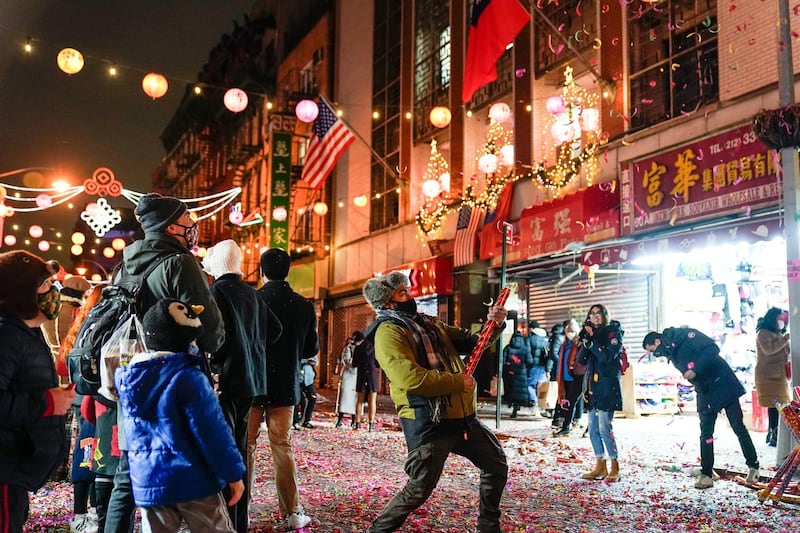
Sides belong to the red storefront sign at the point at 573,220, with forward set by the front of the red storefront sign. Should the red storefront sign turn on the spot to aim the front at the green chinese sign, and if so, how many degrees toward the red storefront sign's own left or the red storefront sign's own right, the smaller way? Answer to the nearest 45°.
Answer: approximately 90° to the red storefront sign's own right

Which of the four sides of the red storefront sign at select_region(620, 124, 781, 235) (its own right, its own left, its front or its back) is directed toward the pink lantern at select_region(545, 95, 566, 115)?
right

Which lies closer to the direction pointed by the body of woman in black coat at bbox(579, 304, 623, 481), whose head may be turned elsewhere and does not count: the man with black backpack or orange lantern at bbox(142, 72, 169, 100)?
the man with black backpack

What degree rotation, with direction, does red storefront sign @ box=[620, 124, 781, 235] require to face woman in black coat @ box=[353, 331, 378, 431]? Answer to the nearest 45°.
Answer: approximately 45° to its right

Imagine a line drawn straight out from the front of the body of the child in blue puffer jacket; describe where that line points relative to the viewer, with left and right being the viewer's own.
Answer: facing away from the viewer and to the right of the viewer

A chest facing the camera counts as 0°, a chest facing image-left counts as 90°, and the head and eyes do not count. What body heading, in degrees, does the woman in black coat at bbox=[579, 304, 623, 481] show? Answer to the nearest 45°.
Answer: approximately 45°

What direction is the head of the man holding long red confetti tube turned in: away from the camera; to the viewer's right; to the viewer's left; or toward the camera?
to the viewer's right

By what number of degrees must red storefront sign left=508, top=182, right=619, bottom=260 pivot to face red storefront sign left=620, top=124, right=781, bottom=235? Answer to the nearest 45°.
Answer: approximately 90° to its left

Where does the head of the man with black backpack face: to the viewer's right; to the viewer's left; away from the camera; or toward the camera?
to the viewer's right

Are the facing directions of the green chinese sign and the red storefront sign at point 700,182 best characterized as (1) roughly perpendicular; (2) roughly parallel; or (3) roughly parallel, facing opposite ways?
roughly perpendicular
